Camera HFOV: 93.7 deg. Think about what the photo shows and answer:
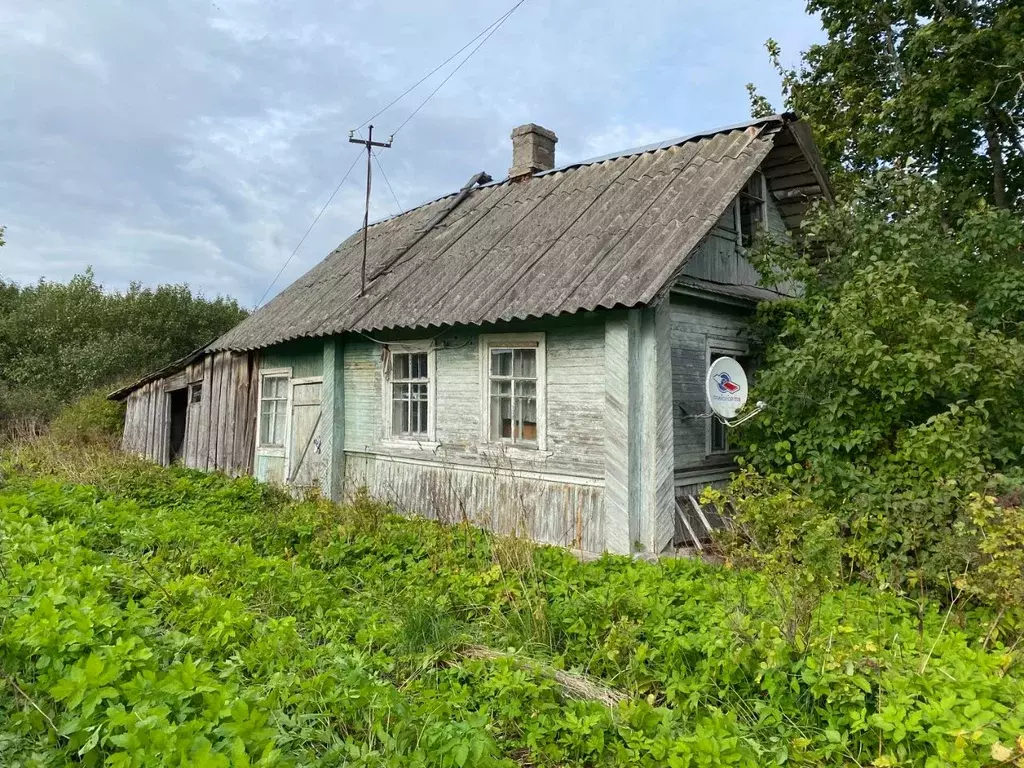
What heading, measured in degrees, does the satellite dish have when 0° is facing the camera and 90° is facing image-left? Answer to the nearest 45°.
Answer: approximately 315°

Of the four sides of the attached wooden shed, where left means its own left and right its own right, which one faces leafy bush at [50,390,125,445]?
right

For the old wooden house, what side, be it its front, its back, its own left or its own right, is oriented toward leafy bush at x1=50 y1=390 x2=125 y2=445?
right

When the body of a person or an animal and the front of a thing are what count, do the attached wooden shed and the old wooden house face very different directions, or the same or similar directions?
same or similar directions

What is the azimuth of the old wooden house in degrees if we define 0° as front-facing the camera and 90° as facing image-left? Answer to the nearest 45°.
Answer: approximately 45°

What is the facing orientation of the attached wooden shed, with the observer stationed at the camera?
facing the viewer and to the left of the viewer

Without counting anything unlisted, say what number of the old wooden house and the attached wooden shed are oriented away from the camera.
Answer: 0
